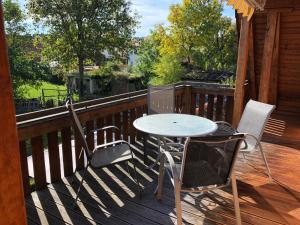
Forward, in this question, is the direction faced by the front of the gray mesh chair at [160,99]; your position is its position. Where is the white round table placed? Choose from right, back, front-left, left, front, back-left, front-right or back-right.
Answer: front

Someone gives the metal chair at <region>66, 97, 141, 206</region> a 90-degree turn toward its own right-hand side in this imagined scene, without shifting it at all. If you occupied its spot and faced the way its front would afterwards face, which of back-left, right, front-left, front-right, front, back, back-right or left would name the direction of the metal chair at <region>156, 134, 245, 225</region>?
front-left

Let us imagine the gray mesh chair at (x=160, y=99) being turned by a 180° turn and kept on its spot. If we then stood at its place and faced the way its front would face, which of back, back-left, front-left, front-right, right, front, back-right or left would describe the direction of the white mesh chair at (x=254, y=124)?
back-right

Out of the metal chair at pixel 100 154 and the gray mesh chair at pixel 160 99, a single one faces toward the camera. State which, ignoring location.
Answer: the gray mesh chair

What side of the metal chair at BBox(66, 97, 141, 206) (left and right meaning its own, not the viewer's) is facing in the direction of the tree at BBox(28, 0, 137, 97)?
left

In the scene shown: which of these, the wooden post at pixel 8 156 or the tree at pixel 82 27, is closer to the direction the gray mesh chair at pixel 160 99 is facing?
the wooden post

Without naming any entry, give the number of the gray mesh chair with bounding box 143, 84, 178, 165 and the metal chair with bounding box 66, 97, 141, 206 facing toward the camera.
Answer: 1

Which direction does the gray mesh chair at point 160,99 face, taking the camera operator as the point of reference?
facing the viewer

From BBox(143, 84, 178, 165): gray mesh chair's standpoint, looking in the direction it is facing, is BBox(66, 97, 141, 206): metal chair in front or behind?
in front

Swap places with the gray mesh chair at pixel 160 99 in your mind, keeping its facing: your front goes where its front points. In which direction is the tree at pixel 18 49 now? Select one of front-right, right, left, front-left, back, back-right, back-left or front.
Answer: back-right

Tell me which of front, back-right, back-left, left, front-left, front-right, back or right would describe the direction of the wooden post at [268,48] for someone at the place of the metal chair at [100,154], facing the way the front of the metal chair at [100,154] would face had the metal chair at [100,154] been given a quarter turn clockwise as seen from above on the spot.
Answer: back-left

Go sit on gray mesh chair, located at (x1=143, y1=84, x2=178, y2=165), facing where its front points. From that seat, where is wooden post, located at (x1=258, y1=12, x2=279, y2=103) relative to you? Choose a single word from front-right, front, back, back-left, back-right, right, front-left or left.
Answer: back-left

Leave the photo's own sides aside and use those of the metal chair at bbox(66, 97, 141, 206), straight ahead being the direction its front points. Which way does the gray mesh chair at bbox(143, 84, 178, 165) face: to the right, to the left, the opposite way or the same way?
to the right

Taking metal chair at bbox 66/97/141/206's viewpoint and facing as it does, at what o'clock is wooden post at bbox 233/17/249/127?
The wooden post is roughly at 11 o'clock from the metal chair.

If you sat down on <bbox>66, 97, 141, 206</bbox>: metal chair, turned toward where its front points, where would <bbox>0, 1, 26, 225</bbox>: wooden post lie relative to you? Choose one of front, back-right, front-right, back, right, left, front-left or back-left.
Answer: right

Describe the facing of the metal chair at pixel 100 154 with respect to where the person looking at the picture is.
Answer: facing to the right of the viewer
